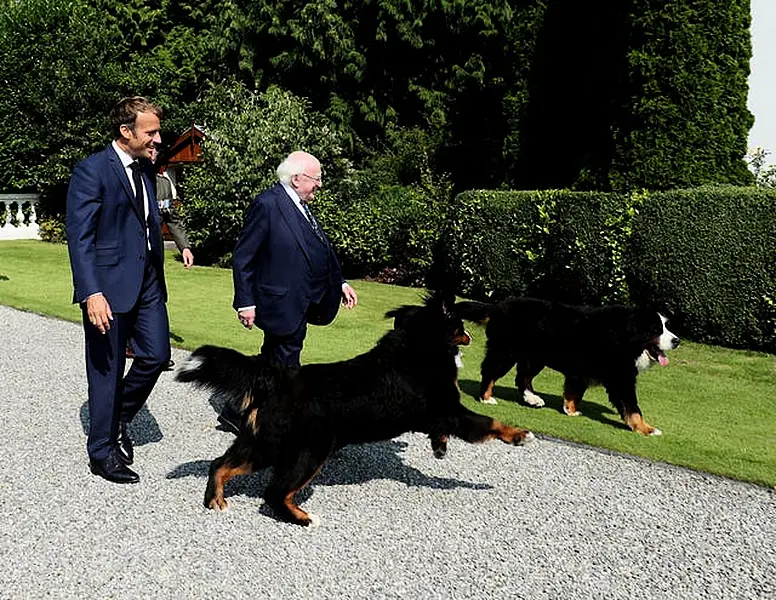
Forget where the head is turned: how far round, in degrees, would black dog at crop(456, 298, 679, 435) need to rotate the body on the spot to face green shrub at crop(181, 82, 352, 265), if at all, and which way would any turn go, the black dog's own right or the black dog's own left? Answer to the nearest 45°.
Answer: approximately 135° to the black dog's own left

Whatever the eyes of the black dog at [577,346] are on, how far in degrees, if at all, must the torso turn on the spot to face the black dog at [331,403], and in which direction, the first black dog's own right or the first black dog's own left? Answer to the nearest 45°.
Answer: approximately 135° to the first black dog's own right

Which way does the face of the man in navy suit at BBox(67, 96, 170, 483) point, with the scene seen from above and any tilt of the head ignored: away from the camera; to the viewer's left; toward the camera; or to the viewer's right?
to the viewer's right

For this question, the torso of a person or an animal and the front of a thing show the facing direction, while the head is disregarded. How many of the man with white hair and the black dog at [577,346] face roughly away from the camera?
0

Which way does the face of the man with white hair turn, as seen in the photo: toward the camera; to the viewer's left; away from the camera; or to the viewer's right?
to the viewer's right

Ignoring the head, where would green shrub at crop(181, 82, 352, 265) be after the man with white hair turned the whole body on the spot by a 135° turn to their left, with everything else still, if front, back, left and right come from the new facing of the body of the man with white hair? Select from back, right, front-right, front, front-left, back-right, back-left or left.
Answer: front

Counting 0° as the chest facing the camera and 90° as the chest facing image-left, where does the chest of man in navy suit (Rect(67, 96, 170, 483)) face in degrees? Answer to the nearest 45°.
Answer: approximately 315°

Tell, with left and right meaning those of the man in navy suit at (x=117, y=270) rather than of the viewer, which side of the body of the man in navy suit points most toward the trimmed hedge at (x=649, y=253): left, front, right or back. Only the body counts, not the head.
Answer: left

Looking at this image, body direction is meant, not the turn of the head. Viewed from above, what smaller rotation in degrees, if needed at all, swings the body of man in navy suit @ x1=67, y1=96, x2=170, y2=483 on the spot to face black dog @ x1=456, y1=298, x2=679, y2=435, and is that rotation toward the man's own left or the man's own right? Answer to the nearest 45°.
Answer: approximately 45° to the man's own left

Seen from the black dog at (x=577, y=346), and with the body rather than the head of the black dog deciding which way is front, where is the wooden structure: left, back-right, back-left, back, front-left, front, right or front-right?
back-left

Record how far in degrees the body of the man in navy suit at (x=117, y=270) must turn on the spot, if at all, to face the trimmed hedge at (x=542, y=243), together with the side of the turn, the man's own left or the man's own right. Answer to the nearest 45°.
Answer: approximately 90° to the man's own left

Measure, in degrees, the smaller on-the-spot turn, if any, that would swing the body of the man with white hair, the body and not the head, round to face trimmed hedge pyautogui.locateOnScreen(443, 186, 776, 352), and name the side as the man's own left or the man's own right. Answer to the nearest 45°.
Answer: approximately 90° to the man's own left

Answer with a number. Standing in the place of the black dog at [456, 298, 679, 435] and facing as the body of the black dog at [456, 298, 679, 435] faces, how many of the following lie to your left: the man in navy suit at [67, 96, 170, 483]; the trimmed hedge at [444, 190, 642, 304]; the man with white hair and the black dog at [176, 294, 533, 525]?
1

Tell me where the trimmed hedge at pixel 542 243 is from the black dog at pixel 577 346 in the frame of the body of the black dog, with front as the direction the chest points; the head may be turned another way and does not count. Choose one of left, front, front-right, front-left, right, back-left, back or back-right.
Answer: left

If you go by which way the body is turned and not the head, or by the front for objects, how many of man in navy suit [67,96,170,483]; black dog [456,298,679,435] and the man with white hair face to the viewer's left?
0

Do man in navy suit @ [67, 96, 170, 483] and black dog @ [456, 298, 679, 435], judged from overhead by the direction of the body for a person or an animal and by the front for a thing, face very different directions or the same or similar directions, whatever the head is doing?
same or similar directions

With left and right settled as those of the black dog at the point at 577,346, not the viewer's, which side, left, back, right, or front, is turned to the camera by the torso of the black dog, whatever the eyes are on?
right

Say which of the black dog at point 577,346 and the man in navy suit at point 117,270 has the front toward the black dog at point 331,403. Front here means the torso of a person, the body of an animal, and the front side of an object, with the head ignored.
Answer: the man in navy suit
